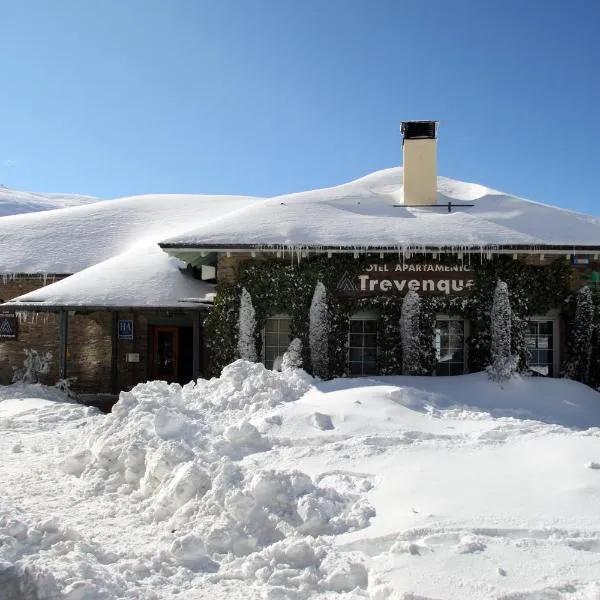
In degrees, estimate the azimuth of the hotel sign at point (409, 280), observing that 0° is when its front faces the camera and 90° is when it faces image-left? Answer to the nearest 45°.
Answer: approximately 0°

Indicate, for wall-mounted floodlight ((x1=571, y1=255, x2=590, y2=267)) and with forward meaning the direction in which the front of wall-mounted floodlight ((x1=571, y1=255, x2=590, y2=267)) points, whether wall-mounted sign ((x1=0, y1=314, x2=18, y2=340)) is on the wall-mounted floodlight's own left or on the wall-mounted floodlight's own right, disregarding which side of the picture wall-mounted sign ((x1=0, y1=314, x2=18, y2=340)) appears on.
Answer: on the wall-mounted floodlight's own right

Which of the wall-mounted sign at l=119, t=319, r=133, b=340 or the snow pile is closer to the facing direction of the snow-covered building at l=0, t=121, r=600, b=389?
the snow pile

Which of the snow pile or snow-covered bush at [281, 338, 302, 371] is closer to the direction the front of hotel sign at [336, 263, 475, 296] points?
the snow pile

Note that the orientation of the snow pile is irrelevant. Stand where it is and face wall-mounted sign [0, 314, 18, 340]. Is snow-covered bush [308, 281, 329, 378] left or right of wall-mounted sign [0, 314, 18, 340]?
right

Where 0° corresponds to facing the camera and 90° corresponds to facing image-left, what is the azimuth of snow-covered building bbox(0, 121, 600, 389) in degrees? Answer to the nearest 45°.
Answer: approximately 0°

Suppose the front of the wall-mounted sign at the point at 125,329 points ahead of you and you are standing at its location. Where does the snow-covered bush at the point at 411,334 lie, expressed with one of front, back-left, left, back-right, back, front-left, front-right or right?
front-left
